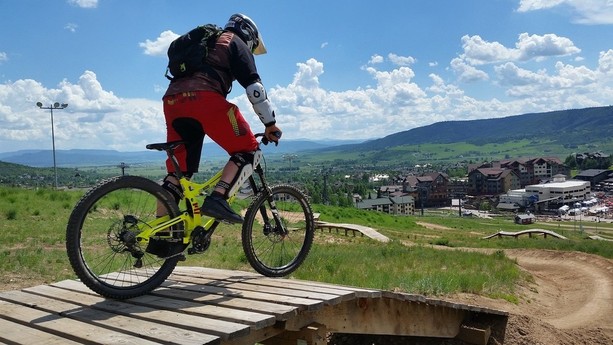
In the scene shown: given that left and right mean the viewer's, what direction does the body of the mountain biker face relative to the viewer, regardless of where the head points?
facing away from the viewer and to the right of the viewer

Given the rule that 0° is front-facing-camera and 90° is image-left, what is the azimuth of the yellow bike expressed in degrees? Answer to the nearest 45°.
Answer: approximately 225°
